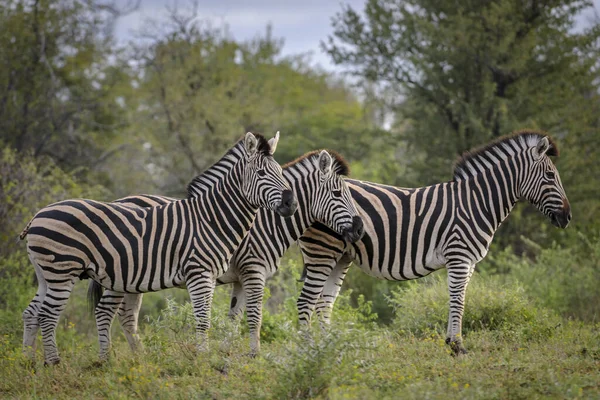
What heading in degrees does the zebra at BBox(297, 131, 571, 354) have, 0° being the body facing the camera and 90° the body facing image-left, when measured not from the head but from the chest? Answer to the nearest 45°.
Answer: approximately 270°

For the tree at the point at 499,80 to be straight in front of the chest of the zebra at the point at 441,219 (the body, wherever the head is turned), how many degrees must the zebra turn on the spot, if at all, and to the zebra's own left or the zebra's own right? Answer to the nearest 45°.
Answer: approximately 90° to the zebra's own left

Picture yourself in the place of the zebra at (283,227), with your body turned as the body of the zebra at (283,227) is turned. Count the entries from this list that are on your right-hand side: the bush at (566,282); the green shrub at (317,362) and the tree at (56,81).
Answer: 1

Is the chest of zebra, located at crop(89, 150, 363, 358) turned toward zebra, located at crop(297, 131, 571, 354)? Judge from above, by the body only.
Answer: yes

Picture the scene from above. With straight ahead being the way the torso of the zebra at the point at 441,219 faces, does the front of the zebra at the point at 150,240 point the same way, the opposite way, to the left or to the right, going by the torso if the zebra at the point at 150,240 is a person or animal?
the same way

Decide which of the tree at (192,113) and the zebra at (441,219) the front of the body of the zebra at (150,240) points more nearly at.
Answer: the zebra

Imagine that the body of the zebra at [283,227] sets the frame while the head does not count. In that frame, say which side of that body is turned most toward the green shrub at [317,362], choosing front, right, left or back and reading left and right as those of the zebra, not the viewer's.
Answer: right

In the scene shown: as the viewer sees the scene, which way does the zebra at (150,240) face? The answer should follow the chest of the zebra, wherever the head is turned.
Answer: to the viewer's right

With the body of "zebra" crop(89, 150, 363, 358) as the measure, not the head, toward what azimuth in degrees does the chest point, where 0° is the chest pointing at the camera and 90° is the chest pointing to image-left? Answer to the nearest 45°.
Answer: approximately 270°

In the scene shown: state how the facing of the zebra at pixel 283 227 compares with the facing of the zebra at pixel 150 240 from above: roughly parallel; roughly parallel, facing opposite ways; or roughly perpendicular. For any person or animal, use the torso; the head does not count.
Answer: roughly parallel
